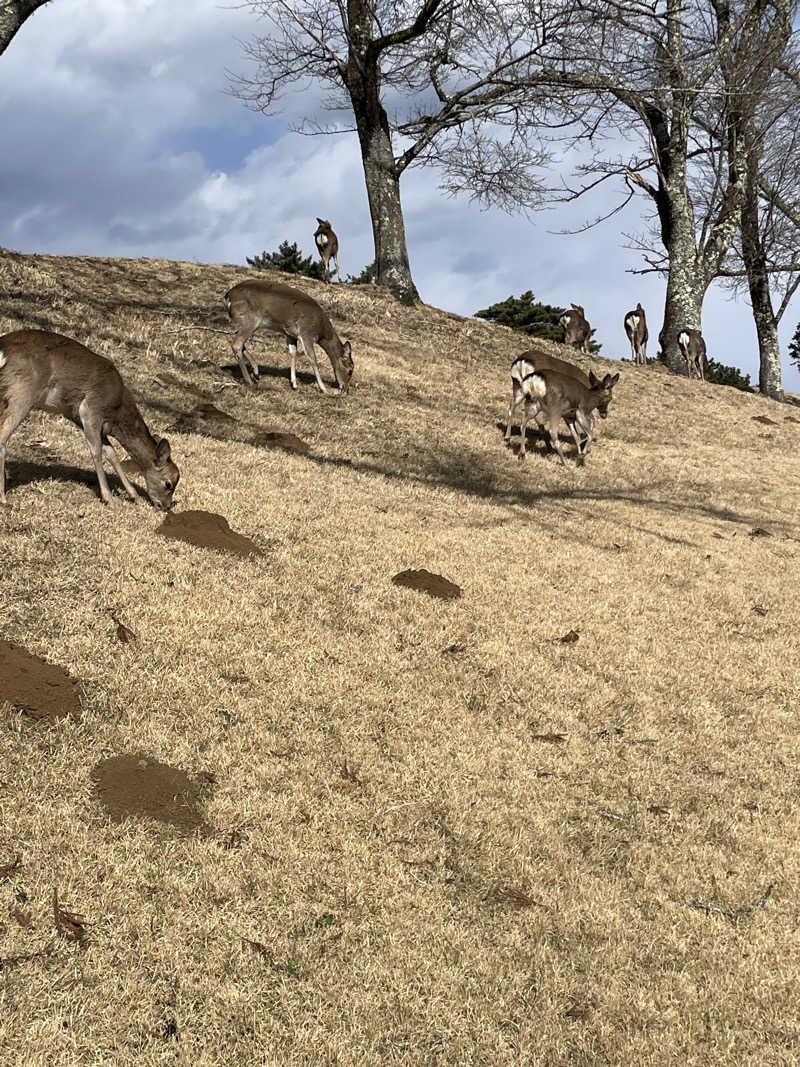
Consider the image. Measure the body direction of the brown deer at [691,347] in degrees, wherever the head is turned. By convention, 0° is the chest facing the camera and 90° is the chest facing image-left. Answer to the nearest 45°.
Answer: approximately 225°

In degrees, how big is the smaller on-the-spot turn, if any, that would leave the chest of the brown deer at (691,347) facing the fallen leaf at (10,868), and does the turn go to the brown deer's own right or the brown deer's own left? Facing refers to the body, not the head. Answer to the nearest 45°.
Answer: approximately 135° to the brown deer's own right

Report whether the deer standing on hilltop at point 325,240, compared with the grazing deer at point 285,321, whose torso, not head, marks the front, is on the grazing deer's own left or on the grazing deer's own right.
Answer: on the grazing deer's own left

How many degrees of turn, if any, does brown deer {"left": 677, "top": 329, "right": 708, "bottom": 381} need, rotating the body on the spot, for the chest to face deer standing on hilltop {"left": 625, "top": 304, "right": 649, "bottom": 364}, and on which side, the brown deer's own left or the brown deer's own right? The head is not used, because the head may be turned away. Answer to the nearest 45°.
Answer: approximately 90° to the brown deer's own left

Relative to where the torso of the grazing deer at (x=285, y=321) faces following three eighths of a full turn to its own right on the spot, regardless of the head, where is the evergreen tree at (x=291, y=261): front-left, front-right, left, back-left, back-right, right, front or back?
back-right

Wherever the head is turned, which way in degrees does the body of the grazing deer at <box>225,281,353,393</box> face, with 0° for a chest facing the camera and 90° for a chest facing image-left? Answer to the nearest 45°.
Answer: approximately 270°

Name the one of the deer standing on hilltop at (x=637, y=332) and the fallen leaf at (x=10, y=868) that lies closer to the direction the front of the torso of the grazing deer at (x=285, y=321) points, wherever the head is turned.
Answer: the deer standing on hilltop

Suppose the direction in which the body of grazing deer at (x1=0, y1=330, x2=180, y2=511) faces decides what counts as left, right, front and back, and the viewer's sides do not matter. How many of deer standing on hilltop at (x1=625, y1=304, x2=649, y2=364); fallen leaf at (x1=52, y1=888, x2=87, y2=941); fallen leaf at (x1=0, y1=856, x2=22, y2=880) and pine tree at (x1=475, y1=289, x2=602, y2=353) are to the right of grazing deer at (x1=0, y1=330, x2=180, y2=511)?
2

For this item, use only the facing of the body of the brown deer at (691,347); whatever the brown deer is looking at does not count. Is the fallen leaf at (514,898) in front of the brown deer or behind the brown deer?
behind

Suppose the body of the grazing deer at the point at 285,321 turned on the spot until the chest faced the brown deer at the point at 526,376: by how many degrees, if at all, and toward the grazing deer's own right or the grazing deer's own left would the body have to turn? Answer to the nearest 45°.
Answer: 0° — it already faces it

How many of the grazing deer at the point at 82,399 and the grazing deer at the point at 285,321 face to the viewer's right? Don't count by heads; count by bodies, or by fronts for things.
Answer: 2

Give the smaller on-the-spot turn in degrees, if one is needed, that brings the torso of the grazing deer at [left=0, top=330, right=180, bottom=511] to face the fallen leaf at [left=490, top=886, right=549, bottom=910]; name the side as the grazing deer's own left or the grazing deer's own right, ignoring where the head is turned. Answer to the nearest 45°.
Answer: approximately 45° to the grazing deer's own right

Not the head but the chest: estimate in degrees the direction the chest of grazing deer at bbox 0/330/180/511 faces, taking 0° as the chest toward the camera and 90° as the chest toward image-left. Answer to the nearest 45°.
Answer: approximately 270°
